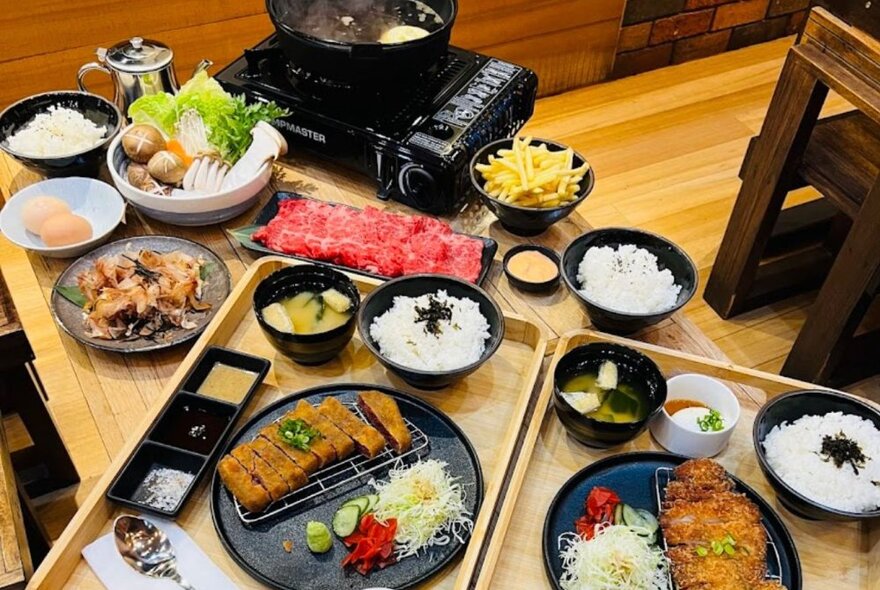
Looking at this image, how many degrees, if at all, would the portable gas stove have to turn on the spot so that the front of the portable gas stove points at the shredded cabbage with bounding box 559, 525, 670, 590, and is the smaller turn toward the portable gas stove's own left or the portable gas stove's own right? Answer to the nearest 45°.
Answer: approximately 45° to the portable gas stove's own left

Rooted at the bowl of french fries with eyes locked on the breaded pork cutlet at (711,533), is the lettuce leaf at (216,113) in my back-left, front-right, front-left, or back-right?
back-right

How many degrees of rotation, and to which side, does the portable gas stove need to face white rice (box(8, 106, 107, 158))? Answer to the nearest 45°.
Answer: approximately 45° to its right

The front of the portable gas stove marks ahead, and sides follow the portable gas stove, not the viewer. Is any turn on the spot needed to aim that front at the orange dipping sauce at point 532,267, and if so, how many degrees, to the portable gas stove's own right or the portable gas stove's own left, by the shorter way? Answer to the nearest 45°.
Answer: approximately 90° to the portable gas stove's own left

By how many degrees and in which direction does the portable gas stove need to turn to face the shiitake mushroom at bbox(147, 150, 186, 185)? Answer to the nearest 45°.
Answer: approximately 45° to its right

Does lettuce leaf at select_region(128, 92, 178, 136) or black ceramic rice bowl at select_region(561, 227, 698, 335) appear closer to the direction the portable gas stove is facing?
the lettuce leaf
